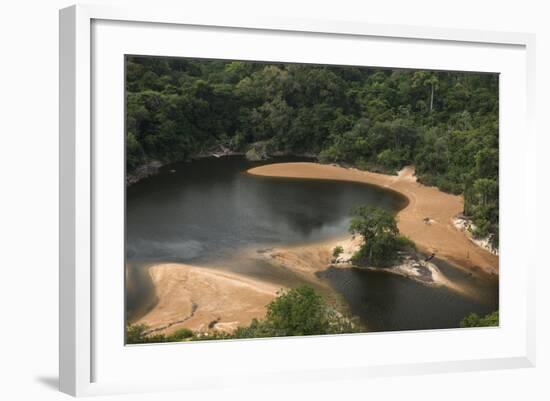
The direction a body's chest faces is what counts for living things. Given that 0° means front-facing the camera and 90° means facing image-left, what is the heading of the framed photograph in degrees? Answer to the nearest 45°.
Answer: approximately 315°
